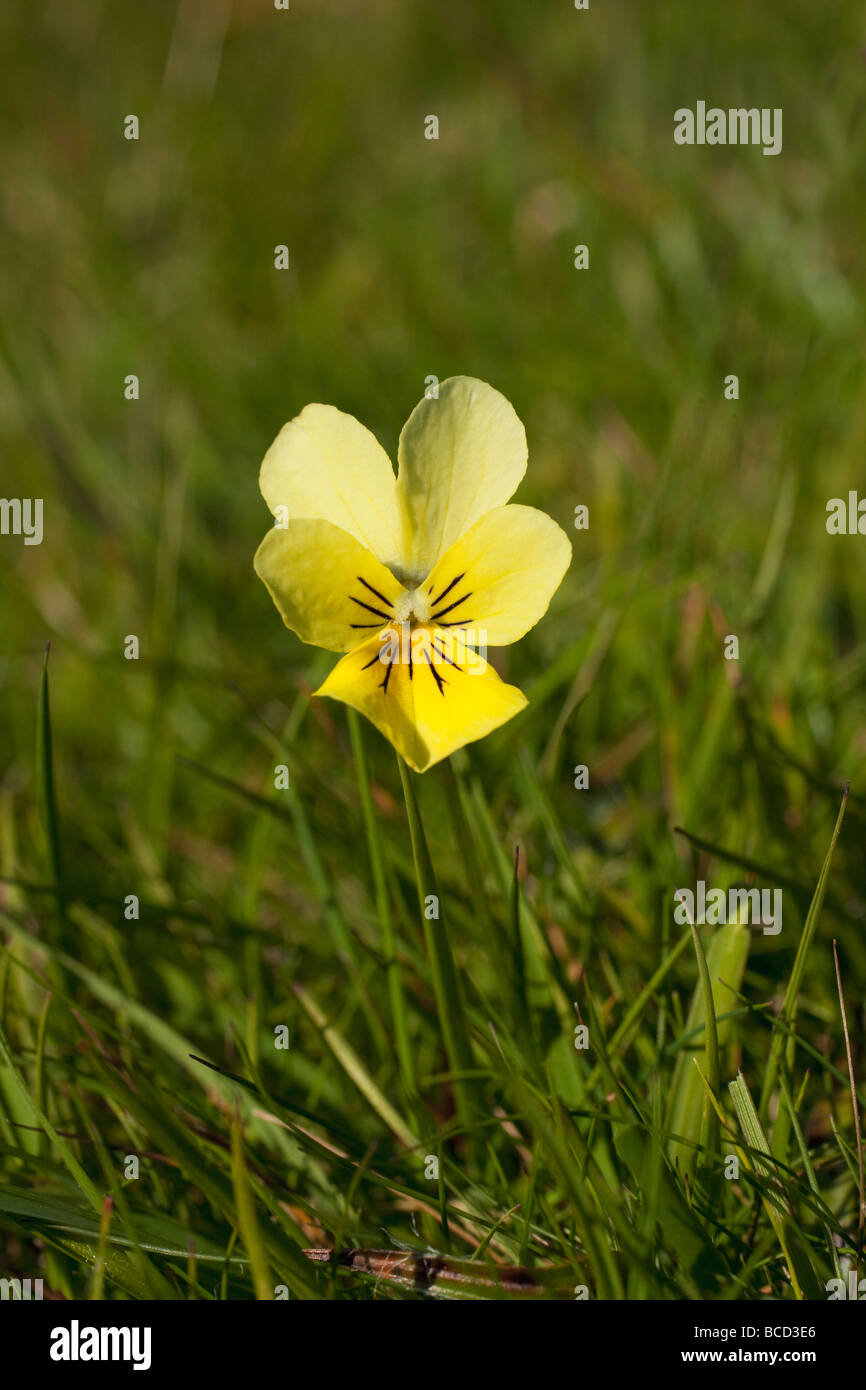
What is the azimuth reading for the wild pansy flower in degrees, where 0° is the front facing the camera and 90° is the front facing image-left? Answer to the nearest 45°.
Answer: approximately 0°
